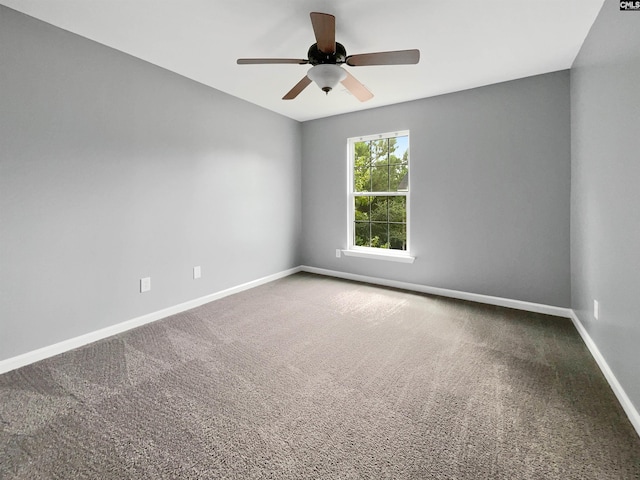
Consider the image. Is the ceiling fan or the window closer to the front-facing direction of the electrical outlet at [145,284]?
the ceiling fan

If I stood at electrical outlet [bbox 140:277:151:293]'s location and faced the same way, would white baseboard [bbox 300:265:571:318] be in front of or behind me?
in front

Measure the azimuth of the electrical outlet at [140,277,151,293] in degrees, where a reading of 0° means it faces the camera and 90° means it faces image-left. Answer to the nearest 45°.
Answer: approximately 315°

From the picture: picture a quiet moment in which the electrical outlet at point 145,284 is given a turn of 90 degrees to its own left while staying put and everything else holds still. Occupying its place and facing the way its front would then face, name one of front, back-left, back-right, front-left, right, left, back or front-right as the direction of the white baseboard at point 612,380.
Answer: right

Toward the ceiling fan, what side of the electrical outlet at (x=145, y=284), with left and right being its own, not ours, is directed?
front
